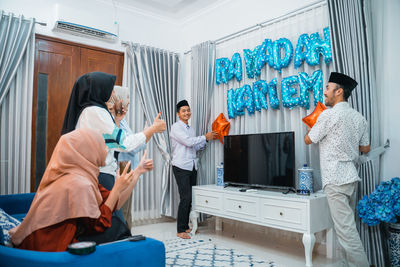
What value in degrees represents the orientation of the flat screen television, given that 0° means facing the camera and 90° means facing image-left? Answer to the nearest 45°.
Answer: approximately 45°

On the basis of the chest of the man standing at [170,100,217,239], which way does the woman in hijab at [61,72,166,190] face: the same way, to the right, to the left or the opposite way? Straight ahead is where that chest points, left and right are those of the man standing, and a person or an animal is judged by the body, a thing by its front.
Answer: to the left

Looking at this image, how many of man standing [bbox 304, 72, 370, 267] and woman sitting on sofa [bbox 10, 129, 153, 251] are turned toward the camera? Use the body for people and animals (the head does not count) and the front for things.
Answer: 0

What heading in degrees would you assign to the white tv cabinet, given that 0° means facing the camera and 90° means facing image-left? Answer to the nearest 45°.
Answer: approximately 45°

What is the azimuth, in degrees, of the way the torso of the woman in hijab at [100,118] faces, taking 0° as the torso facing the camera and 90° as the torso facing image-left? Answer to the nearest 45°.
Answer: approximately 225°

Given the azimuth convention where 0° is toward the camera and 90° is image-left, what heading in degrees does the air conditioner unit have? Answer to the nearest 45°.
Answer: approximately 315°

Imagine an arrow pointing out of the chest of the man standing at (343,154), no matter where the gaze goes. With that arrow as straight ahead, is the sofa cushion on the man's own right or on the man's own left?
on the man's own left

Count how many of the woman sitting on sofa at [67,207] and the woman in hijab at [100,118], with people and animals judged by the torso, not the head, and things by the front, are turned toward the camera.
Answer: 0

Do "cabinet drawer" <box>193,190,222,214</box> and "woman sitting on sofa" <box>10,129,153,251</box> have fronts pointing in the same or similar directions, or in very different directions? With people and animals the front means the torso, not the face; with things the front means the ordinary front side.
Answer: very different directions

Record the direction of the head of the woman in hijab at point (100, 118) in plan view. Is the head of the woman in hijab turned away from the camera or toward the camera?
away from the camera

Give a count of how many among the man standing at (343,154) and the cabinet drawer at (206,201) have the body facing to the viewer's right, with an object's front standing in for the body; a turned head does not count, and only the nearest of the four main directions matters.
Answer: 0

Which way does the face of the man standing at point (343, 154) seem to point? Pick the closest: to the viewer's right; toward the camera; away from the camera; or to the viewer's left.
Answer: to the viewer's left
